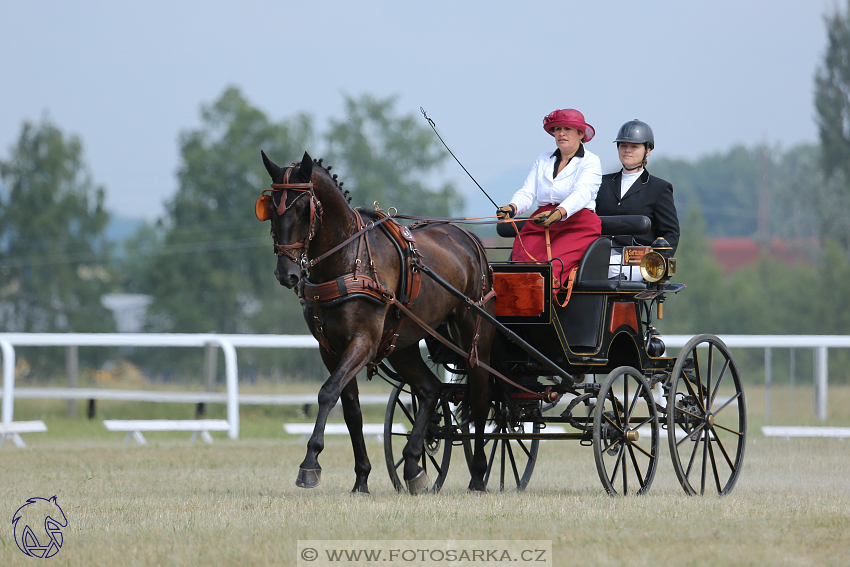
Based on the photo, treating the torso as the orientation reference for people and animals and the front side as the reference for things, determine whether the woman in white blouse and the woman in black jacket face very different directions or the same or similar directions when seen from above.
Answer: same or similar directions

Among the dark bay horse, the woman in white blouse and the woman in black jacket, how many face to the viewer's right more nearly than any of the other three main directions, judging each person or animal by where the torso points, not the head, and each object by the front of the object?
0

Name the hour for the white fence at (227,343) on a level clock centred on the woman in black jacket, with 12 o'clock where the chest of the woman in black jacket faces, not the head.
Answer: The white fence is roughly at 3 o'clock from the woman in black jacket.

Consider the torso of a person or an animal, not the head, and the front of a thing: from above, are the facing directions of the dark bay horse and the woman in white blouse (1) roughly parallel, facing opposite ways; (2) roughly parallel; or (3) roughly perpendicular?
roughly parallel

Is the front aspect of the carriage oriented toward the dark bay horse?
yes

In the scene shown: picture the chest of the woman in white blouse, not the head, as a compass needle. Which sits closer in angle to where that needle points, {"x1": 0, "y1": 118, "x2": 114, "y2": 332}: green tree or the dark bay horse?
the dark bay horse

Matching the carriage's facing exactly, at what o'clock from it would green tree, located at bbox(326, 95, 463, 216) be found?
The green tree is roughly at 4 o'clock from the carriage.

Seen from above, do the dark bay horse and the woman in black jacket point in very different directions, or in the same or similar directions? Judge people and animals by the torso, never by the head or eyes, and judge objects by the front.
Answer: same or similar directions

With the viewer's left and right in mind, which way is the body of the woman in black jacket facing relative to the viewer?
facing the viewer and to the left of the viewer

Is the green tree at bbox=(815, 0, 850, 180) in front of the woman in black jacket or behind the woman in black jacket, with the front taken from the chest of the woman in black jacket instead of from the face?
behind

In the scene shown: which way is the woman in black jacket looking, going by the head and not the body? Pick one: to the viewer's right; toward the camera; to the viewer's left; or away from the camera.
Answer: toward the camera

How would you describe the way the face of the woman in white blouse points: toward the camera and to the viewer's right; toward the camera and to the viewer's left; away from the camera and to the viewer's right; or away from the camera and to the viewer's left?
toward the camera and to the viewer's left

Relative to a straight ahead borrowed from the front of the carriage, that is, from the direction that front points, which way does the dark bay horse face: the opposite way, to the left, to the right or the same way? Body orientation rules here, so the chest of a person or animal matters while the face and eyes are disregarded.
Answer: the same way

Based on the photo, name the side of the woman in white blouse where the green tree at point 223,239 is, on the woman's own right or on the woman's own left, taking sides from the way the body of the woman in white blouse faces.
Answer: on the woman's own right

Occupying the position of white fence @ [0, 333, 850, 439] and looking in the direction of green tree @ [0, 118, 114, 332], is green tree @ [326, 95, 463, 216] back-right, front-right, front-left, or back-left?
front-right

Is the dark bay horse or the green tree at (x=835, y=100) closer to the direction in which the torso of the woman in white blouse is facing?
the dark bay horse

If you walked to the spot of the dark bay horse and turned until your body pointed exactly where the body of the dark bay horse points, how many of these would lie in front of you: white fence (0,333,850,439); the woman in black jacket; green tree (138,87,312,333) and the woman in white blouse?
0
